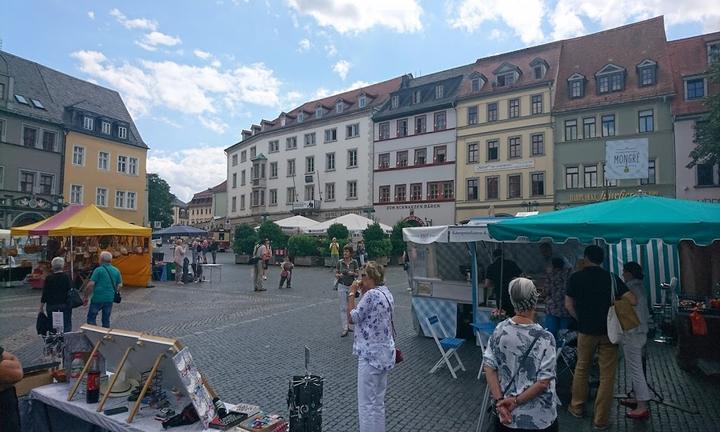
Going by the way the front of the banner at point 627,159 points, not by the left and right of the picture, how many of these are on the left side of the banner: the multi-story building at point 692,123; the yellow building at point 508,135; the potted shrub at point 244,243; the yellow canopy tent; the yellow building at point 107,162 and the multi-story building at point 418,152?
1

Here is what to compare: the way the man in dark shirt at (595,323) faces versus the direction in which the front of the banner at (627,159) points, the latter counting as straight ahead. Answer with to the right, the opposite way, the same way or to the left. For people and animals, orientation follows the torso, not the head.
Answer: the opposite way

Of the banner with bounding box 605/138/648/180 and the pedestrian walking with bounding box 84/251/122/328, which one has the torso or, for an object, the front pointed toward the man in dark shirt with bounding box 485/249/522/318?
the banner

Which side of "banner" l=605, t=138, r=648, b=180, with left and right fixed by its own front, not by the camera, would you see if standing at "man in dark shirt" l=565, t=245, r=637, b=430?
front

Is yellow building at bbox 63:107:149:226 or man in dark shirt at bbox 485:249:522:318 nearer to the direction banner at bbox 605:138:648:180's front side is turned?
the man in dark shirt

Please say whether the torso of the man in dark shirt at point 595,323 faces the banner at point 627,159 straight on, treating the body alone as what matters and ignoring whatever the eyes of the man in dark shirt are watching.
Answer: yes

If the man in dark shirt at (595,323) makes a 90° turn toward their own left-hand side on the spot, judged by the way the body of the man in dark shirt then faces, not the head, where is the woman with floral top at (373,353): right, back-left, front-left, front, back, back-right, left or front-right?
front-left

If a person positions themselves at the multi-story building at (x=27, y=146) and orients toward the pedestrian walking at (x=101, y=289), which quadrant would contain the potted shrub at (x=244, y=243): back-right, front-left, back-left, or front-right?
front-left

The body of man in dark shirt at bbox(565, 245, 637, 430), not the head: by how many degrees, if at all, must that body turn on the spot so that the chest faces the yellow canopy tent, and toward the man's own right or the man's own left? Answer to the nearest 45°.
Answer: approximately 90° to the man's own left

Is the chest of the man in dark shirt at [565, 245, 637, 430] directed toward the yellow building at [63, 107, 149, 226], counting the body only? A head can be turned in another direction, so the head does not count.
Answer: no

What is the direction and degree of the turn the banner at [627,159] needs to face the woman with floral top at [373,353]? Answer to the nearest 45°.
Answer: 0° — it already faces them

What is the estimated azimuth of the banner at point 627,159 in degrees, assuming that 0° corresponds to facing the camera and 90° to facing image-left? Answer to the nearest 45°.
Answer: approximately 0°

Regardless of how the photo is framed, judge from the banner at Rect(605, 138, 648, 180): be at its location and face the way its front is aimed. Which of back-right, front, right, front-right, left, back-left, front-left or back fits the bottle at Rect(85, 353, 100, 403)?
front

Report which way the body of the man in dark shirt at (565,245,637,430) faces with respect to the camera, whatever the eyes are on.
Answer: away from the camera
